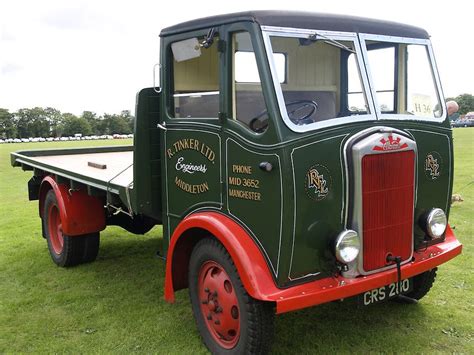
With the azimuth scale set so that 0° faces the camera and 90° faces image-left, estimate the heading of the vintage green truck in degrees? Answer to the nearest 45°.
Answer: approximately 315°
